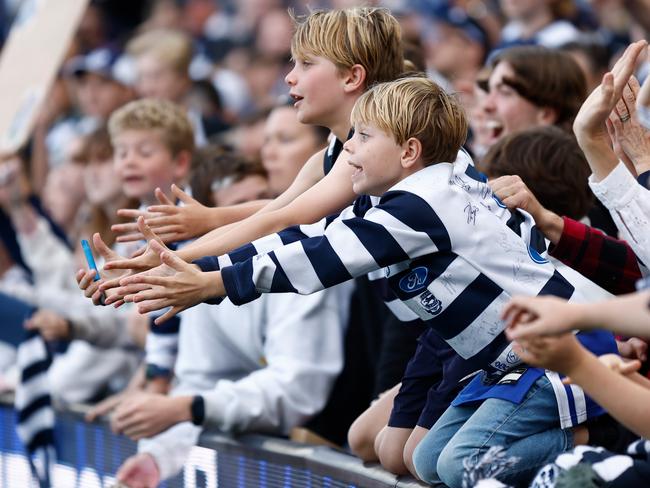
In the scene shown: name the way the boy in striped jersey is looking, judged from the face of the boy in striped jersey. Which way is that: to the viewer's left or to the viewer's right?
to the viewer's left

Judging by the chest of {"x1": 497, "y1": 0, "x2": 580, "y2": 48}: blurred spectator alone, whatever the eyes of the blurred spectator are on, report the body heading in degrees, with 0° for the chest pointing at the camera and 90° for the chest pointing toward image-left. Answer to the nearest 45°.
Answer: approximately 45°

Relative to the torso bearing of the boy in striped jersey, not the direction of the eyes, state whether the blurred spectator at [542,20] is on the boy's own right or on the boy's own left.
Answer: on the boy's own right

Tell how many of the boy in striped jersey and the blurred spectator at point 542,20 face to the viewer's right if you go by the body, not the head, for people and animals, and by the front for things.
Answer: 0

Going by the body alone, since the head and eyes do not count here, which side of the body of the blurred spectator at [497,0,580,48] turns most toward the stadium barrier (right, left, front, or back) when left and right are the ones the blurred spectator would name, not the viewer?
front

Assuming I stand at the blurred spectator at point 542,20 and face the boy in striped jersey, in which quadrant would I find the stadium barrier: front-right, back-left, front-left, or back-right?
front-right

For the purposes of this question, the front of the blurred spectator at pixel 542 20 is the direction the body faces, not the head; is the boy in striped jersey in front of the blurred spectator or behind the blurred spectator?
in front

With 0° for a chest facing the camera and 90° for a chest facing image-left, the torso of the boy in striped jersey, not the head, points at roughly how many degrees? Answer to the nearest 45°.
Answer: approximately 90°
